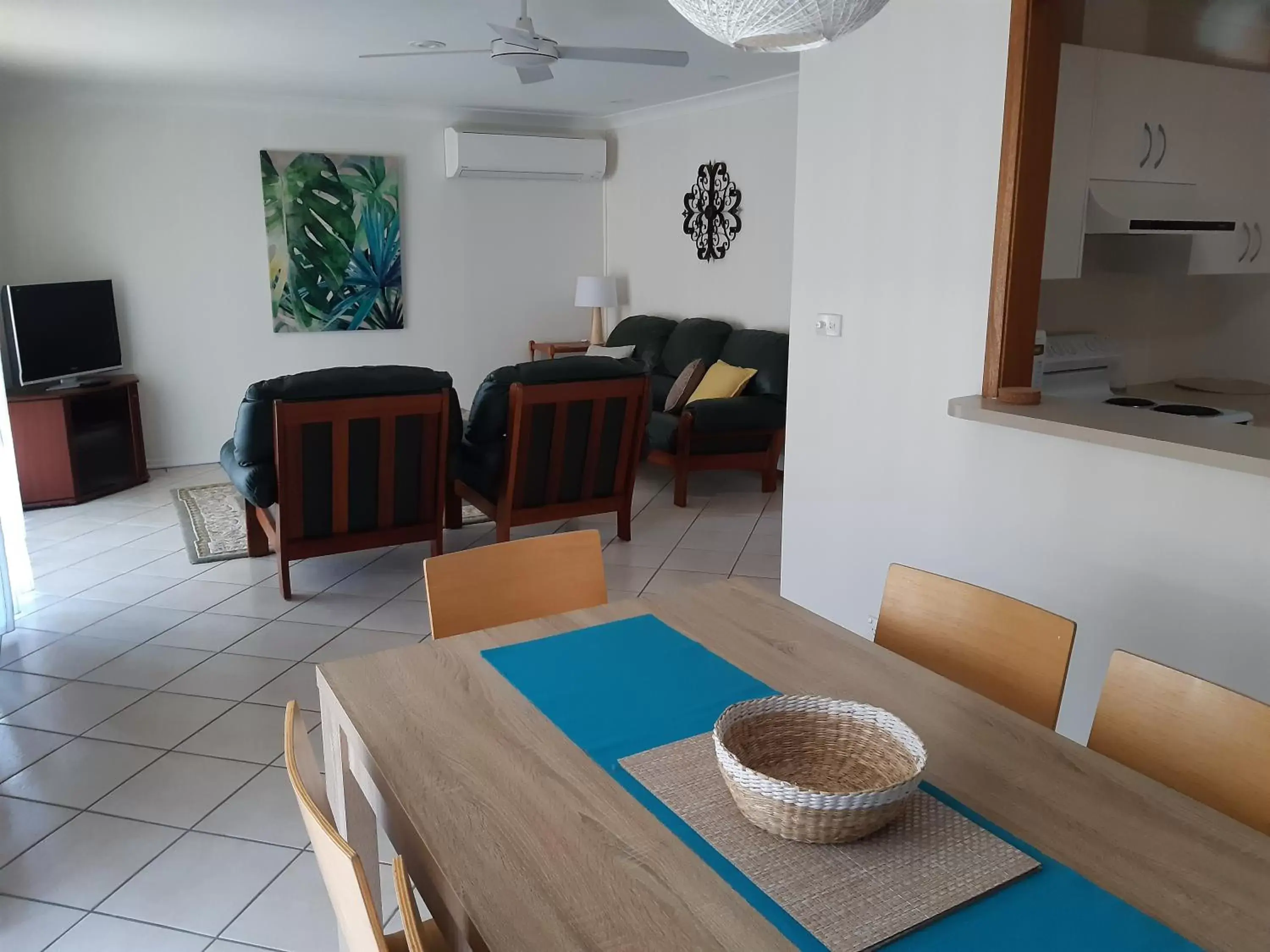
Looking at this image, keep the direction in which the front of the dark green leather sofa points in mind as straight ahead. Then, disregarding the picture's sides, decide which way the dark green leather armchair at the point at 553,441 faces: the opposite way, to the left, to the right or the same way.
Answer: to the right

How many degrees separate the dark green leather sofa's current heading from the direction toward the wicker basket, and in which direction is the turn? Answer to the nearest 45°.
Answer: approximately 45° to its left

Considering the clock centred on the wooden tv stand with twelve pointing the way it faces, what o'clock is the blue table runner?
The blue table runner is roughly at 1 o'clock from the wooden tv stand.

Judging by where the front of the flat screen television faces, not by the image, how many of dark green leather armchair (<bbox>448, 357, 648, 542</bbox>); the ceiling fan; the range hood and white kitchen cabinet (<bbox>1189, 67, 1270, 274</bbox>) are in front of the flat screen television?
4

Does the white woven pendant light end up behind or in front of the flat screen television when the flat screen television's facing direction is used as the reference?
in front

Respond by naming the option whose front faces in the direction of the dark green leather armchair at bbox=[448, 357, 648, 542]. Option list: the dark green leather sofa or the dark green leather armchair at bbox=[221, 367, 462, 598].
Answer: the dark green leather sofa

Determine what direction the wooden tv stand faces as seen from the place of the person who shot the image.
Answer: facing the viewer and to the right of the viewer

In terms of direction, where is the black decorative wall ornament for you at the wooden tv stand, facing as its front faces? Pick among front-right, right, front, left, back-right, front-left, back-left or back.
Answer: front-left

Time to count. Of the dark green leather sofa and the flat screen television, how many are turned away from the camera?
0

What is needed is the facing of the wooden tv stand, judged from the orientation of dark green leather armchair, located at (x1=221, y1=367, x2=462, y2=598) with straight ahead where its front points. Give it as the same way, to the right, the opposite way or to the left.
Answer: the opposite way

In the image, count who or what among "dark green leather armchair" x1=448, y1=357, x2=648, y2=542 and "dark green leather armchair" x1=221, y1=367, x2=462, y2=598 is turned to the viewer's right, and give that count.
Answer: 0

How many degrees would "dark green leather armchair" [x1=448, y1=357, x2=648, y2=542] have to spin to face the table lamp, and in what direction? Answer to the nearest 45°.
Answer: approximately 45° to its right

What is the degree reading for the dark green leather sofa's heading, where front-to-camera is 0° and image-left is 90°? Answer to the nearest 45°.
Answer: approximately 45°

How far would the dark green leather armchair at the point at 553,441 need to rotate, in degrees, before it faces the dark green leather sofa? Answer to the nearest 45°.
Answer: approximately 90° to its right

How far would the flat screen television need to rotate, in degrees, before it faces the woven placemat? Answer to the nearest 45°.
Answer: approximately 45° to its right

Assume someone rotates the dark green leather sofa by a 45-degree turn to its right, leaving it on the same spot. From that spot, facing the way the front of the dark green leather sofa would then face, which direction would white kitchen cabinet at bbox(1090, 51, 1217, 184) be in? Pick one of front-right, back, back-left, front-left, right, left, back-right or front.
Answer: back-left

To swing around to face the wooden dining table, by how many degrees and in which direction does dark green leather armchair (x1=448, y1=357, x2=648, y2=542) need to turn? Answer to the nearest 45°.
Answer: approximately 135° to its left

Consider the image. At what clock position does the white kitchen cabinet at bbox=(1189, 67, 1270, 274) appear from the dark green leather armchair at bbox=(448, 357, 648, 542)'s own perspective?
The white kitchen cabinet is roughly at 5 o'clock from the dark green leather armchair.
